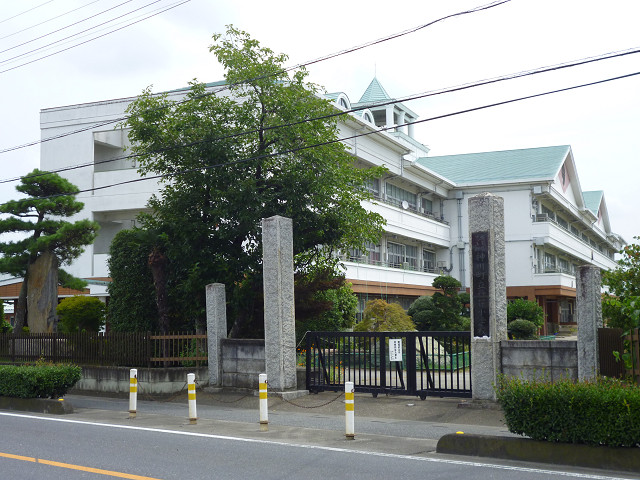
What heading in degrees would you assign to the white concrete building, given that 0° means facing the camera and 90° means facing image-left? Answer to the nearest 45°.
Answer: approximately 315°

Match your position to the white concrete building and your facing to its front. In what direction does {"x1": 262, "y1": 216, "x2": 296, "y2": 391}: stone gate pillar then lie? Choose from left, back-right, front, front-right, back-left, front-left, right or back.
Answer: front-right

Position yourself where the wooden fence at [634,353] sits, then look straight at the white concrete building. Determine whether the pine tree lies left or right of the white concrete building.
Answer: left

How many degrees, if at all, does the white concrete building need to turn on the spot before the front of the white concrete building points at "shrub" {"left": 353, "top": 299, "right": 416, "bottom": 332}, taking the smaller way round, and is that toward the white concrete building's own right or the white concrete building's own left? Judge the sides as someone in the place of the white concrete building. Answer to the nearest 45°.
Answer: approximately 45° to the white concrete building's own right

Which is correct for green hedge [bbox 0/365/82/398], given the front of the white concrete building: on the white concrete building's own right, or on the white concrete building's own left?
on the white concrete building's own right

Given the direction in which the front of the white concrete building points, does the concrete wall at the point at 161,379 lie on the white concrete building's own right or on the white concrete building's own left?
on the white concrete building's own right

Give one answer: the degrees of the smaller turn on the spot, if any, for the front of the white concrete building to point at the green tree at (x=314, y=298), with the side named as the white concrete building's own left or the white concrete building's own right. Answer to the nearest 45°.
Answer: approximately 45° to the white concrete building's own right

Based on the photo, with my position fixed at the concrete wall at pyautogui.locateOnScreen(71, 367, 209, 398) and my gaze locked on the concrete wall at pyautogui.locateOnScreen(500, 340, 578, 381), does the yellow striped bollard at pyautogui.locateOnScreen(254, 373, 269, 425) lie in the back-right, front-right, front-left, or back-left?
front-right

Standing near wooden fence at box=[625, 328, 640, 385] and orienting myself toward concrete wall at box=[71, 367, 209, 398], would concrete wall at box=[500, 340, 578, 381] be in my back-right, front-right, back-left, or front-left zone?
front-right
